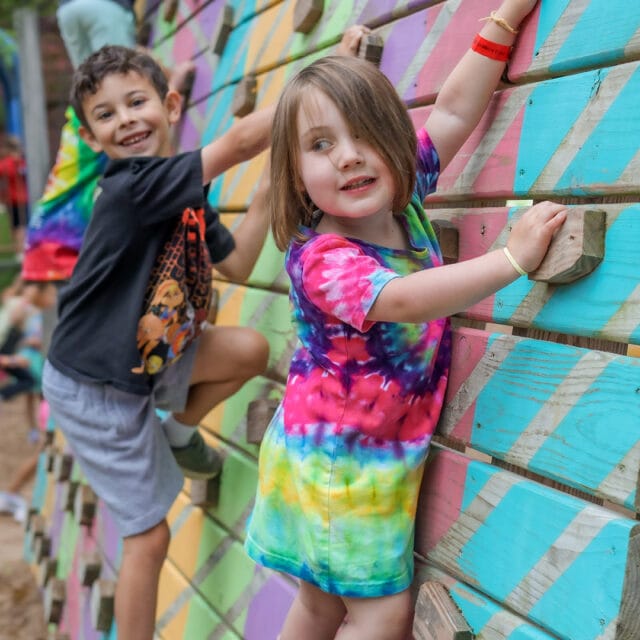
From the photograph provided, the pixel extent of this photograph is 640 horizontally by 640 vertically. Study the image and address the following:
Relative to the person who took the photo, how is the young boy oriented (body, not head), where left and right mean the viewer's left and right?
facing to the right of the viewer

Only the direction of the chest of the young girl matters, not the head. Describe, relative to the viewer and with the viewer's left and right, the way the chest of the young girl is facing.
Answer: facing the viewer and to the right of the viewer

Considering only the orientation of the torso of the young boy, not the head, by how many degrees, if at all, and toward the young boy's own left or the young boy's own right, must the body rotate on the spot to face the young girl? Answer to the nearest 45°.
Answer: approximately 45° to the young boy's own right

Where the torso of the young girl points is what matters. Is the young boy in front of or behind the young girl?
behind
